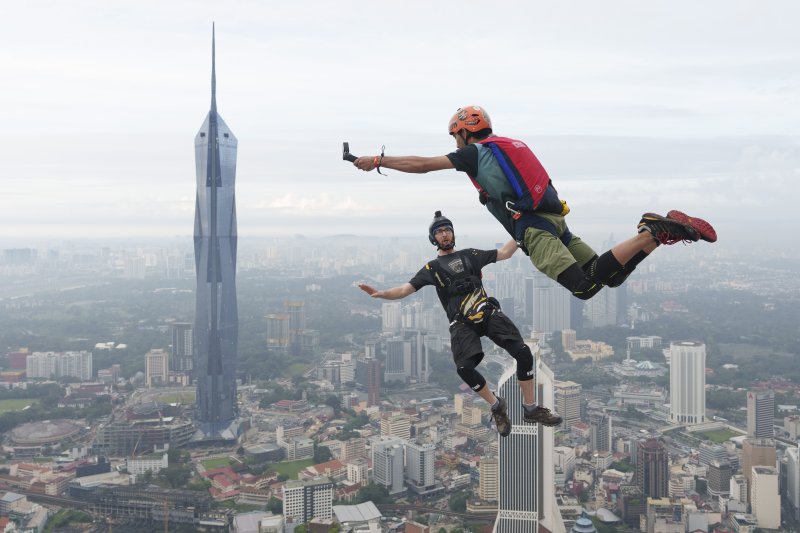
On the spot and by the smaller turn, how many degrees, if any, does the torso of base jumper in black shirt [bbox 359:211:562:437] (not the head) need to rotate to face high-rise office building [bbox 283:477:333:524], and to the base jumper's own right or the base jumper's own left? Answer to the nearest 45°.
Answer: approximately 180°

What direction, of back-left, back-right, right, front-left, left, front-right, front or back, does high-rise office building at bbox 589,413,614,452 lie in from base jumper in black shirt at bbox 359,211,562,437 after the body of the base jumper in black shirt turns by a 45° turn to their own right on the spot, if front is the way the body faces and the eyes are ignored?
back-right

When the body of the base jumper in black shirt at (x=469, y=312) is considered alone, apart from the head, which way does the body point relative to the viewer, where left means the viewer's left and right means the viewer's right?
facing the viewer

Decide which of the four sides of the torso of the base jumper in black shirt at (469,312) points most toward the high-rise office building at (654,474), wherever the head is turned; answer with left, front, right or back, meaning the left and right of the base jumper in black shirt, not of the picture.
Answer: back

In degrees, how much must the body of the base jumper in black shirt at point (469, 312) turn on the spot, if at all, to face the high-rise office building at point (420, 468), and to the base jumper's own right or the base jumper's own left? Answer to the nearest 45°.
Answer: approximately 180°

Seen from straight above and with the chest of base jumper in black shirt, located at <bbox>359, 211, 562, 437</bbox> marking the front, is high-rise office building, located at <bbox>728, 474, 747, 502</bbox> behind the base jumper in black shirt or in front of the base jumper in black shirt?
behind

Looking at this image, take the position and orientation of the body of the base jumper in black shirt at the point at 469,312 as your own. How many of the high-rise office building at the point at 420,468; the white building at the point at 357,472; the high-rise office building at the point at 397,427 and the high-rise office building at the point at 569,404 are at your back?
4

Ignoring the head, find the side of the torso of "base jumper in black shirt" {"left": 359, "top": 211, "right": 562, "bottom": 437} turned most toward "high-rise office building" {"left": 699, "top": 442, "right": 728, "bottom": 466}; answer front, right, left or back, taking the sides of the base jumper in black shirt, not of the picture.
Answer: back

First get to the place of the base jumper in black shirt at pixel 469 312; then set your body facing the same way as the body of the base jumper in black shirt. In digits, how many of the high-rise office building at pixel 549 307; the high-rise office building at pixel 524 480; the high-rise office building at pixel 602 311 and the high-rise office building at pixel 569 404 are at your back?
4

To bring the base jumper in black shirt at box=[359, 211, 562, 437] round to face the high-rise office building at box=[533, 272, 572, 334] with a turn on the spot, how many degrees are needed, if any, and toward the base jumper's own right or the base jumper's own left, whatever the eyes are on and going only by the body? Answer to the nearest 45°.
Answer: approximately 180°

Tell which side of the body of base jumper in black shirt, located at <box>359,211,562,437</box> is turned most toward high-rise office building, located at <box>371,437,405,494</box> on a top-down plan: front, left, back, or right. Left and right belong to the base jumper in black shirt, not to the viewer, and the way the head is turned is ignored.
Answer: back

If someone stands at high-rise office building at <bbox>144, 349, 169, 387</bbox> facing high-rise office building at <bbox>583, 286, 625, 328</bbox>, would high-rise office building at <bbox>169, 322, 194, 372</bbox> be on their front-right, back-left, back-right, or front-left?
front-left

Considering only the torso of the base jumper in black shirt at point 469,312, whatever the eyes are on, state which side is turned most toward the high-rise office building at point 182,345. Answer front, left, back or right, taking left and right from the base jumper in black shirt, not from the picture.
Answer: back

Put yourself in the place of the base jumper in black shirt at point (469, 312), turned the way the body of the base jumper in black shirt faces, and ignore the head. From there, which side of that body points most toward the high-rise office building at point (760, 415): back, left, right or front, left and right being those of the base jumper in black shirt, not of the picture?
back

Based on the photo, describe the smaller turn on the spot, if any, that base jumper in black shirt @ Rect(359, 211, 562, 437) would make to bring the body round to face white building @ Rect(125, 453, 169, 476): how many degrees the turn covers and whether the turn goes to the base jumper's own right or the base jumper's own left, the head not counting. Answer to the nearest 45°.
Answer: approximately 135° to the base jumper's own right

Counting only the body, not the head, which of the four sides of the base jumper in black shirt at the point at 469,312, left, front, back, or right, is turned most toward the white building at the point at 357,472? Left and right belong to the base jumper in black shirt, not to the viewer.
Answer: back

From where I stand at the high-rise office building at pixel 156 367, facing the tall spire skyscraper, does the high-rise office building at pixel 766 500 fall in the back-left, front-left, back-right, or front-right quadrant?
front-left
